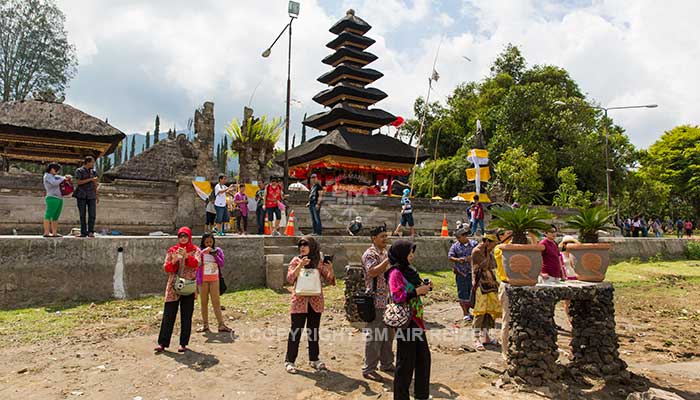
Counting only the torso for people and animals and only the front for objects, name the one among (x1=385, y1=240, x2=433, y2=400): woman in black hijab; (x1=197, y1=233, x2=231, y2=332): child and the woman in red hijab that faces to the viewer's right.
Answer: the woman in black hijab

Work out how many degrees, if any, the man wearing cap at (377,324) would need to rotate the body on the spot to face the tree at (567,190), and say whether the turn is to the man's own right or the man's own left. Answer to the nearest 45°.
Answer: approximately 90° to the man's own left

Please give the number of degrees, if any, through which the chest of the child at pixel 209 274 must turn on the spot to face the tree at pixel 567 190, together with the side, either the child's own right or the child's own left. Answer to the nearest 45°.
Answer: approximately 135° to the child's own left

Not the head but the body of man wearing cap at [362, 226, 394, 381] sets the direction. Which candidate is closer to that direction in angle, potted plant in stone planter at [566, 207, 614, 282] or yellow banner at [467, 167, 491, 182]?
the potted plant in stone planter

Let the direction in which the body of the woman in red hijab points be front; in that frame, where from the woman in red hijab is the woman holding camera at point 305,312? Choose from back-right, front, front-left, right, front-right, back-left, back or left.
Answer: front-left

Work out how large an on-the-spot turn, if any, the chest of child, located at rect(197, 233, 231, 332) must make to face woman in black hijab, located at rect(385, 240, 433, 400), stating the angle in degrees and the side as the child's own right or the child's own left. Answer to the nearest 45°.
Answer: approximately 45° to the child's own left

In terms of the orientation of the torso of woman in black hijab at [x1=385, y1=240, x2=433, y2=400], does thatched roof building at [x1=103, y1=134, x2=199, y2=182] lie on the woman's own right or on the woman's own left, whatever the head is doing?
on the woman's own left

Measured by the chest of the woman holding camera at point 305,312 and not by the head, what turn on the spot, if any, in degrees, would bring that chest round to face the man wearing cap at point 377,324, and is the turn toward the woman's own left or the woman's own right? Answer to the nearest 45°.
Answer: approximately 90° to the woman's own left

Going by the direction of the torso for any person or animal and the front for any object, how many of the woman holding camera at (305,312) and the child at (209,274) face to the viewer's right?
0

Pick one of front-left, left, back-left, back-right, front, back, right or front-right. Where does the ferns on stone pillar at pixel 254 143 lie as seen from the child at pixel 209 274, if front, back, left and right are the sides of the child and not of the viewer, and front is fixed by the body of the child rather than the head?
back

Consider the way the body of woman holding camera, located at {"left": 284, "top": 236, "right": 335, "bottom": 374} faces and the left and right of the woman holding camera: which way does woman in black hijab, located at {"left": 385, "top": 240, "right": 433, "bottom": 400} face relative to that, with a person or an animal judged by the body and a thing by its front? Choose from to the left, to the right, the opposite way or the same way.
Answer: to the left

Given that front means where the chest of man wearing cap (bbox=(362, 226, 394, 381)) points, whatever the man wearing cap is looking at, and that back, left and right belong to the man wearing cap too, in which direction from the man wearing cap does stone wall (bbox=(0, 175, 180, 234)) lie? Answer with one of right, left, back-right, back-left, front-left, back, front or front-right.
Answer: back

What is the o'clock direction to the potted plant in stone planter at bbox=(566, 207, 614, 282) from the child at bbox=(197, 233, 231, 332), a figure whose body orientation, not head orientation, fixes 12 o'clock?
The potted plant in stone planter is roughly at 10 o'clock from the child.
